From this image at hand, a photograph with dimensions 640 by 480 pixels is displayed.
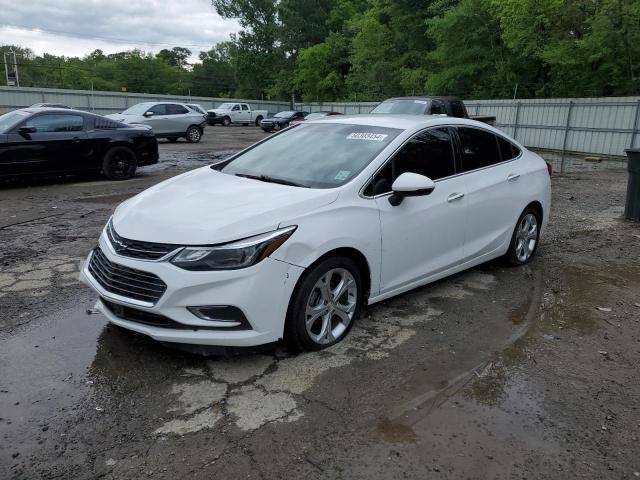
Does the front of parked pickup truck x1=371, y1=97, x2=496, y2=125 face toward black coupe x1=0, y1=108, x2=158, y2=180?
yes

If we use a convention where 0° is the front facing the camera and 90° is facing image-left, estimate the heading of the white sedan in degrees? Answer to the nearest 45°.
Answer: approximately 45°

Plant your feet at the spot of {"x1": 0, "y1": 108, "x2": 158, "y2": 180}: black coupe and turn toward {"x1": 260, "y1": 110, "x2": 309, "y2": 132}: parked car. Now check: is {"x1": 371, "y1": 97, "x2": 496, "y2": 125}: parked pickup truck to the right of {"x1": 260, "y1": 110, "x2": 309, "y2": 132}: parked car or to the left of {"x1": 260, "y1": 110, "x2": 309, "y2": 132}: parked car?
right

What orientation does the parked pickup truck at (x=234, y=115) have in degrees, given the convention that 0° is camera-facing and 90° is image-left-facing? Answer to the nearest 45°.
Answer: approximately 45°

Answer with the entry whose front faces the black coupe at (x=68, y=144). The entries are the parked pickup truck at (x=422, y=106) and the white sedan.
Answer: the parked pickup truck
